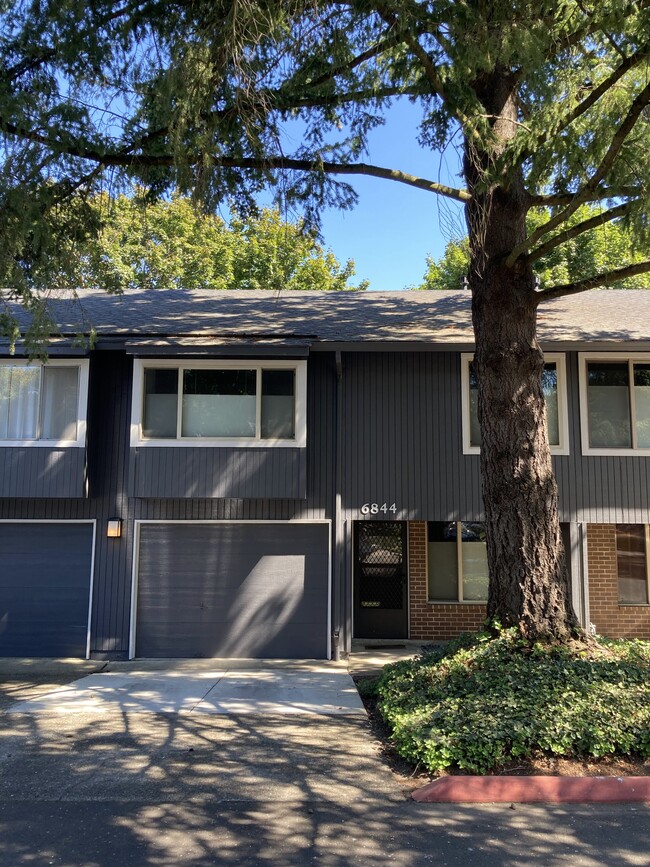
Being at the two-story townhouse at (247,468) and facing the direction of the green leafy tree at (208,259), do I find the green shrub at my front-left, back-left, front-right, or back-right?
back-right

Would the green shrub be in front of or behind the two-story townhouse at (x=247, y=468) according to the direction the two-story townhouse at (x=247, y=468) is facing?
in front

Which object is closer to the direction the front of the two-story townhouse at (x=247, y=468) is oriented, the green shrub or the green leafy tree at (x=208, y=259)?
the green shrub

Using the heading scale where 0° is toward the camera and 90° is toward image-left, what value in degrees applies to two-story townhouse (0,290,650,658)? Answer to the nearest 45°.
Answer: approximately 0°

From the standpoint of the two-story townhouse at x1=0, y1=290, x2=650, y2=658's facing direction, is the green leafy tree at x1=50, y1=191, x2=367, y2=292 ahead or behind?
behind

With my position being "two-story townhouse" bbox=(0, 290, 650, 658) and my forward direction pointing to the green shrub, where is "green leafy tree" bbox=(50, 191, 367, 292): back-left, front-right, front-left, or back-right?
back-left
